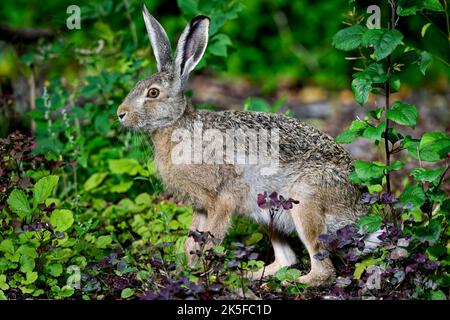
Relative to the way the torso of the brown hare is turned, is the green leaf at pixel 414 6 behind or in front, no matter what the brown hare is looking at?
behind

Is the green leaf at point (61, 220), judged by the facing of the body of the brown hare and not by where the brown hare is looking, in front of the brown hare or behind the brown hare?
in front

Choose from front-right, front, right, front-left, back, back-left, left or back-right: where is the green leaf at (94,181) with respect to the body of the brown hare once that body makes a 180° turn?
back-left

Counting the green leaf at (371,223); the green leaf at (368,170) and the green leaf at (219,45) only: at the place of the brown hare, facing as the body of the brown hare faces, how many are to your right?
1

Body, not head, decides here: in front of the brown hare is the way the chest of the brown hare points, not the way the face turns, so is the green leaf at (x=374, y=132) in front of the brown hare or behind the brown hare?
behind

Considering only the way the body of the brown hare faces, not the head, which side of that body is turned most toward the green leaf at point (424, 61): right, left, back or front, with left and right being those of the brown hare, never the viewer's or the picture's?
back

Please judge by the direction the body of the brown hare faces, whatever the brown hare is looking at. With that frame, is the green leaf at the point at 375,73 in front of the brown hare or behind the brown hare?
behind

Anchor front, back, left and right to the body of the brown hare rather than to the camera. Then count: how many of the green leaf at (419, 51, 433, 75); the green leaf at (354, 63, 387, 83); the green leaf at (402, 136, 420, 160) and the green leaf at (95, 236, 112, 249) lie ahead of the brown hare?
1

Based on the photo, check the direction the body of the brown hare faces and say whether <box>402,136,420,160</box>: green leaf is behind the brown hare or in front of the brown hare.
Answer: behind

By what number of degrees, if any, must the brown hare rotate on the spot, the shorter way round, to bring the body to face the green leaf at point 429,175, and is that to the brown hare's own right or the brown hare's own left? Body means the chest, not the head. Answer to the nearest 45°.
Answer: approximately 135° to the brown hare's own left

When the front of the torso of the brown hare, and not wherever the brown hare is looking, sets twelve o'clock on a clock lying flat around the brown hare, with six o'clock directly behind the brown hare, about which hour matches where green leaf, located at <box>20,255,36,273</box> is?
The green leaf is roughly at 11 o'clock from the brown hare.

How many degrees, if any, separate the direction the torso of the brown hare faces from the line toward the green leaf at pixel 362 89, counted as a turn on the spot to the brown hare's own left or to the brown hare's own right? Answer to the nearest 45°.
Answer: approximately 135° to the brown hare's own left

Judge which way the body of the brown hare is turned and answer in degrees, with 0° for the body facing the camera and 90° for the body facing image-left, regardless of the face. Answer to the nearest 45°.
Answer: approximately 90°

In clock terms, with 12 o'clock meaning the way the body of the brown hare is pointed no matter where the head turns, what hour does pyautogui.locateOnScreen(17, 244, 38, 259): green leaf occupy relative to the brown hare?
The green leaf is roughly at 11 o'clock from the brown hare.

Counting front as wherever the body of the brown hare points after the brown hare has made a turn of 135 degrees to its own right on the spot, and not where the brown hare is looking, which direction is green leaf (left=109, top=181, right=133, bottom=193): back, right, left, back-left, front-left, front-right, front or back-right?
left

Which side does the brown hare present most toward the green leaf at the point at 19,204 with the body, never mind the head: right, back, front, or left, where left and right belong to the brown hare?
front
